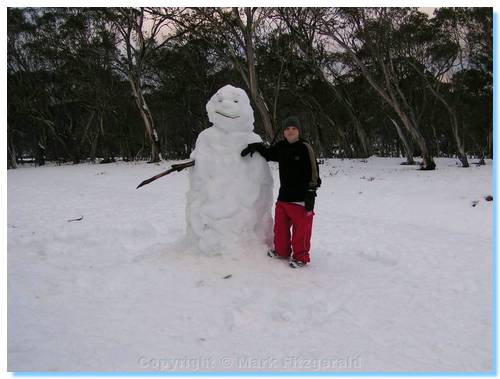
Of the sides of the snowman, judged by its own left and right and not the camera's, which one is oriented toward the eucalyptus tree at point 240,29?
back

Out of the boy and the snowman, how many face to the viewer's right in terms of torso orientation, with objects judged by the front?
0

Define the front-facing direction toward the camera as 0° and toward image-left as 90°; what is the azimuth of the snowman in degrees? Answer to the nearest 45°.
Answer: approximately 0°

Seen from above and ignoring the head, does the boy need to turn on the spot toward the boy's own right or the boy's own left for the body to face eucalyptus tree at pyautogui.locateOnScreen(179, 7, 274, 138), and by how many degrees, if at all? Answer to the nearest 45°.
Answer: approximately 135° to the boy's own right

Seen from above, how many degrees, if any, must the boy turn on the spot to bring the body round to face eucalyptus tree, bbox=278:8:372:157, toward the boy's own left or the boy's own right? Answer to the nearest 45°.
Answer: approximately 135° to the boy's own right
